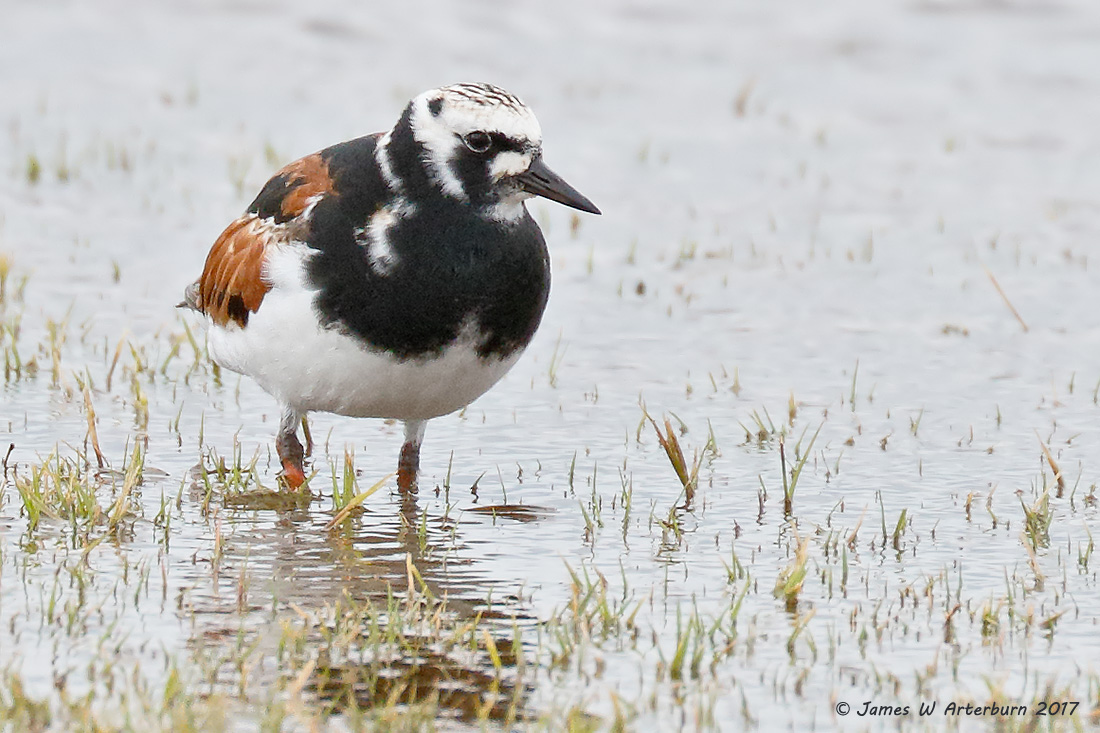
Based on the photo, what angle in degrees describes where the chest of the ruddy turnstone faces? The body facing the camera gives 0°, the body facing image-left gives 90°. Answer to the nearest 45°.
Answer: approximately 315°
